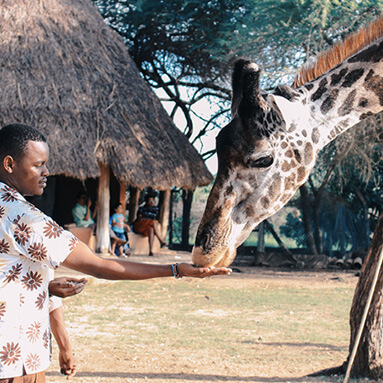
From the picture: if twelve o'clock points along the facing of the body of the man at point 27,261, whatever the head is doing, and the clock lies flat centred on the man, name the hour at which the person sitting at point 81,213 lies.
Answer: The person sitting is roughly at 9 o'clock from the man.

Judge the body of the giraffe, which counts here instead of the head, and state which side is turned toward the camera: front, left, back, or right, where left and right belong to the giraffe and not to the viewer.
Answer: left

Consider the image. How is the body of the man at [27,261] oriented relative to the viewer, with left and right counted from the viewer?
facing to the right of the viewer

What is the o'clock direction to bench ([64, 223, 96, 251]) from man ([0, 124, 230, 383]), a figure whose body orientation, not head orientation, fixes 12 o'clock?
The bench is roughly at 9 o'clock from the man.

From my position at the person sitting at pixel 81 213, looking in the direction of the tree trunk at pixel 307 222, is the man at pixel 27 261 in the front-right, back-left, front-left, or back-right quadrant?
back-right

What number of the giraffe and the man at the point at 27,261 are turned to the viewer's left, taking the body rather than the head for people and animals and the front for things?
1

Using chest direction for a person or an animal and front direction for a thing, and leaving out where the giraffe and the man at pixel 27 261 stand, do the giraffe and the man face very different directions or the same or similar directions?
very different directions

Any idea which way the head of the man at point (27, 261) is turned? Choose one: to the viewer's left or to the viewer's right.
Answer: to the viewer's right
